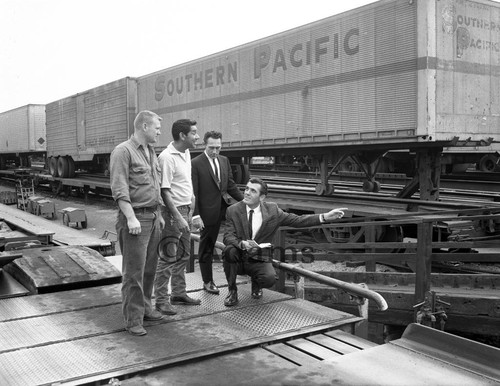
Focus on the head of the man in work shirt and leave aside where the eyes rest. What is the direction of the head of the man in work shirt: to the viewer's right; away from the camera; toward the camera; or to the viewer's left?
to the viewer's right

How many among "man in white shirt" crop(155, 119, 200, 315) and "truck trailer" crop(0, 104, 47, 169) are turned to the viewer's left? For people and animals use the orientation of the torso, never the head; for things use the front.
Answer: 0

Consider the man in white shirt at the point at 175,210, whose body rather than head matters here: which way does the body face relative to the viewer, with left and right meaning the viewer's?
facing the viewer and to the right of the viewer

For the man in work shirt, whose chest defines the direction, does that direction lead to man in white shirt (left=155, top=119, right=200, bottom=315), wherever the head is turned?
no

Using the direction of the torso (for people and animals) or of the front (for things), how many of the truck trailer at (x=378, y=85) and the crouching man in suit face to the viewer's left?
0

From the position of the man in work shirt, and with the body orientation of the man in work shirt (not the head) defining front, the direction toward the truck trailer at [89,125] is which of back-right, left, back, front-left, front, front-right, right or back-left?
back-left

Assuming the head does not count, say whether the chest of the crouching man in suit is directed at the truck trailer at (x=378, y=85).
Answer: no

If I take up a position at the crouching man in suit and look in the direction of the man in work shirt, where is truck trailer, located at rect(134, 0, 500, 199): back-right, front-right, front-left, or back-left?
back-right

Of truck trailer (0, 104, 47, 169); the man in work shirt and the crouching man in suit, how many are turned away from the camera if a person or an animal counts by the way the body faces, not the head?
0

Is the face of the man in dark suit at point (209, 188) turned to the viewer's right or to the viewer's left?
to the viewer's right
